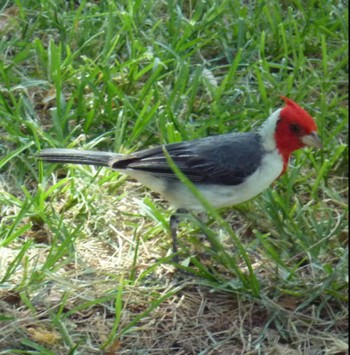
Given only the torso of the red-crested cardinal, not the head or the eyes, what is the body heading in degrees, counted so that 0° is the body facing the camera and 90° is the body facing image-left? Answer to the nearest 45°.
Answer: approximately 270°
